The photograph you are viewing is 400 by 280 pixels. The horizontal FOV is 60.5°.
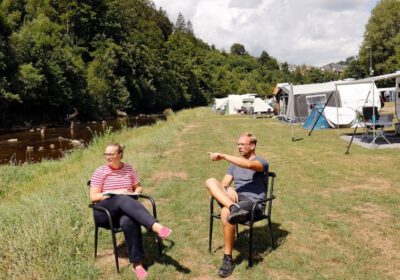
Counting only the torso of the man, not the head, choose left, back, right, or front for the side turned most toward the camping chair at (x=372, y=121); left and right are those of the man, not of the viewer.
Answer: back

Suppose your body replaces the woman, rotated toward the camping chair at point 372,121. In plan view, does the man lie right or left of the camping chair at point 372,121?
right

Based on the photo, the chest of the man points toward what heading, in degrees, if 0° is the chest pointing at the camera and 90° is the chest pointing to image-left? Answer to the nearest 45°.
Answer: approximately 45°

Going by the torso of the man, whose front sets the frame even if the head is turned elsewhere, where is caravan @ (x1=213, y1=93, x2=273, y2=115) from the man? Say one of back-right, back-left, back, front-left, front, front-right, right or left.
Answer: back-right

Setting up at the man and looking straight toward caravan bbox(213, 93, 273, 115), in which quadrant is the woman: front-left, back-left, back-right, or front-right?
back-left
